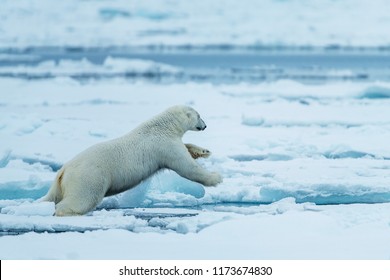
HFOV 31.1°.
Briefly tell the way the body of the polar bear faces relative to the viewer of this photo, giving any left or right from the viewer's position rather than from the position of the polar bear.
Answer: facing to the right of the viewer
